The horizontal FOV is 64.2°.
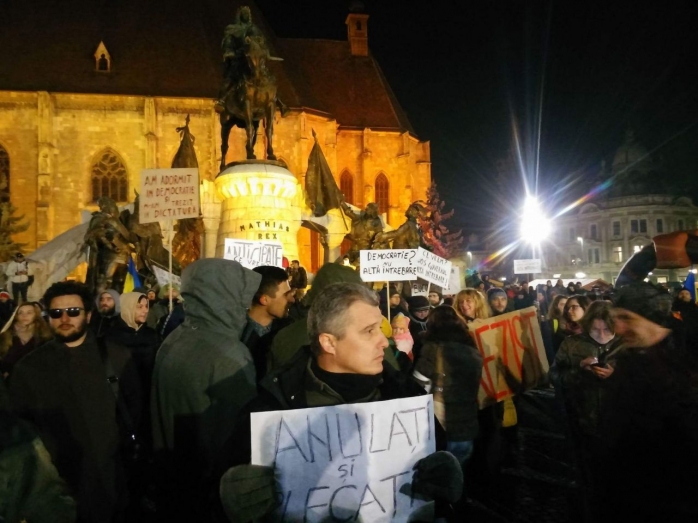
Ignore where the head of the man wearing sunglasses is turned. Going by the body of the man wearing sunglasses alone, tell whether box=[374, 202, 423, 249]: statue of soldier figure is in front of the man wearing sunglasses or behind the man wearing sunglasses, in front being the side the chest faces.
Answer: behind

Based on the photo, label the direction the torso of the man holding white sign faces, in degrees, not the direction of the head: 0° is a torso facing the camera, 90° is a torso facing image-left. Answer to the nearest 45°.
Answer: approximately 0°

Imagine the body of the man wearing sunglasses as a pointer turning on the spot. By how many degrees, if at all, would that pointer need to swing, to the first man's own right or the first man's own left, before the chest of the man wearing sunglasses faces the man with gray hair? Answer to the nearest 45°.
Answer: approximately 45° to the first man's own left

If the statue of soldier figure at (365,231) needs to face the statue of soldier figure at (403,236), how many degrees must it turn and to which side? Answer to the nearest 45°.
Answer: approximately 45° to its left
